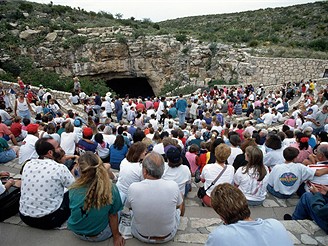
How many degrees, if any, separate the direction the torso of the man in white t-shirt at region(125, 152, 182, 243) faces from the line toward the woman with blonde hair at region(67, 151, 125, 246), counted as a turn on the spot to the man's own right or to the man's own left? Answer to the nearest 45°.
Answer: approximately 90° to the man's own left

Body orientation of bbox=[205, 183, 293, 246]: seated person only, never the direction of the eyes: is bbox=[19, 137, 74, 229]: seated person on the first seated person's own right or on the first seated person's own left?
on the first seated person's own left

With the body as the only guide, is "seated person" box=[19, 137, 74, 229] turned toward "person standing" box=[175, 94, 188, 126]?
yes

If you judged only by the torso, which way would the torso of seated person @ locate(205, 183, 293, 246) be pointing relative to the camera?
away from the camera

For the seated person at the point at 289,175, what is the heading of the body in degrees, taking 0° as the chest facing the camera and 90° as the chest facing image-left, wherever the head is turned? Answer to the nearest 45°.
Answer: approximately 180°

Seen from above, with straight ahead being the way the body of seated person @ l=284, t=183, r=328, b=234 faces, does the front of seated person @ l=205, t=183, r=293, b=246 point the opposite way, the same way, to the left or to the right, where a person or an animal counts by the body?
to the right

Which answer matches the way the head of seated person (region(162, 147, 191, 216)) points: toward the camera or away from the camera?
away from the camera

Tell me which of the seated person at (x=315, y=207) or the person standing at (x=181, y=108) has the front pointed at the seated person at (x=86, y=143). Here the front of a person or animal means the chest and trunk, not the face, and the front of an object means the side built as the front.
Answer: the seated person at (x=315, y=207)

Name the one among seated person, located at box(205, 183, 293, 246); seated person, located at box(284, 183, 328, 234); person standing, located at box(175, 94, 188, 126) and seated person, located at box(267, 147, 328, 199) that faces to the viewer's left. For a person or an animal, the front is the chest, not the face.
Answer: seated person, located at box(284, 183, 328, 234)

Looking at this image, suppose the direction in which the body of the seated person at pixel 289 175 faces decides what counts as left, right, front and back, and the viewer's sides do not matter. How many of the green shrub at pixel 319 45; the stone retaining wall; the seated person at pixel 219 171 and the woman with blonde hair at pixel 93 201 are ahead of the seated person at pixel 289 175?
2

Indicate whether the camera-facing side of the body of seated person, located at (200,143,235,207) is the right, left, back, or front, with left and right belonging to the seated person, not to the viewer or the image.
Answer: back
